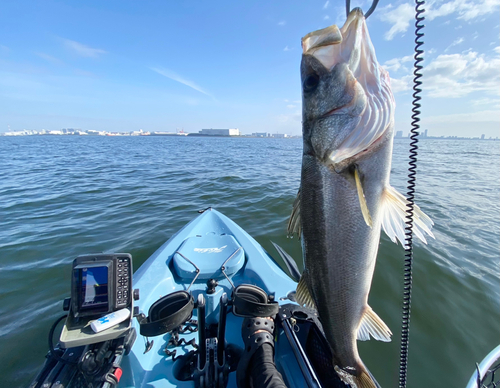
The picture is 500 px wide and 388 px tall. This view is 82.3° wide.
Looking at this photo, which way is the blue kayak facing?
away from the camera
